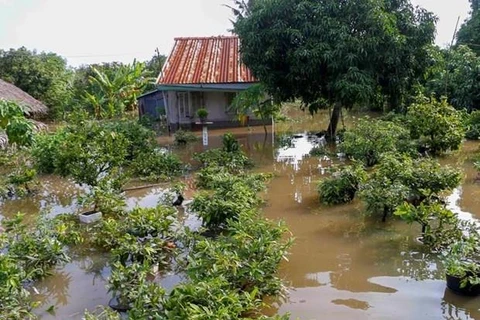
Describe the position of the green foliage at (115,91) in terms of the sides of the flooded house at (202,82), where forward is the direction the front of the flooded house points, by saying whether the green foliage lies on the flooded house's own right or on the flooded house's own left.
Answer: on the flooded house's own right

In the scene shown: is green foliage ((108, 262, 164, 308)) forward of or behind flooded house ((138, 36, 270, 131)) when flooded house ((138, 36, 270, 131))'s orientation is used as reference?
forward

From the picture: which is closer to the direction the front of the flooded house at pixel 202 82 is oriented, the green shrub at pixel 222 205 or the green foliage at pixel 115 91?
the green shrub

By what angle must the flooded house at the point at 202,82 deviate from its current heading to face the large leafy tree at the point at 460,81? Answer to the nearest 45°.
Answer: approximately 90° to its left

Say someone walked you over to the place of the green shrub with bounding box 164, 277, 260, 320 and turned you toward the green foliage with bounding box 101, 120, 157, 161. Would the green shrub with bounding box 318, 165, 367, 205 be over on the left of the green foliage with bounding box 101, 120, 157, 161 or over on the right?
right

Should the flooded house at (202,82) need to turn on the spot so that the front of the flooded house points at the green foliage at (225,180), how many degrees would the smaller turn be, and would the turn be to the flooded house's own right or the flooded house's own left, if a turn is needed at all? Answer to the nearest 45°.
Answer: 0° — it already faces it

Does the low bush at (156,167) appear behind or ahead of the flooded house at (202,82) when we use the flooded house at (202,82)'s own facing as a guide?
ahead

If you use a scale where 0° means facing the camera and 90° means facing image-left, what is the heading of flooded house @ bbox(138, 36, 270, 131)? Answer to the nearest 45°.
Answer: approximately 0°

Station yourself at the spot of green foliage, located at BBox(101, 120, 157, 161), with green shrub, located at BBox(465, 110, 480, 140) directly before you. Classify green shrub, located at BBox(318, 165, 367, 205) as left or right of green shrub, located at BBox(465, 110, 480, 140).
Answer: right

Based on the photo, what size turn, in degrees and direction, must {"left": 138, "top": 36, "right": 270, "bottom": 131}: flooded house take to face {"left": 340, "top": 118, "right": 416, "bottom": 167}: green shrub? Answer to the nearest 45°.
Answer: approximately 45° to its left

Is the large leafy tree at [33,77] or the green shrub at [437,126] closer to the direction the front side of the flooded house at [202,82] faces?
the green shrub

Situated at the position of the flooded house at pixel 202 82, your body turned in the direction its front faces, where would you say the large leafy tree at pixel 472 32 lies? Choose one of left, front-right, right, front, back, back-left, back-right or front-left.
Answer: left
